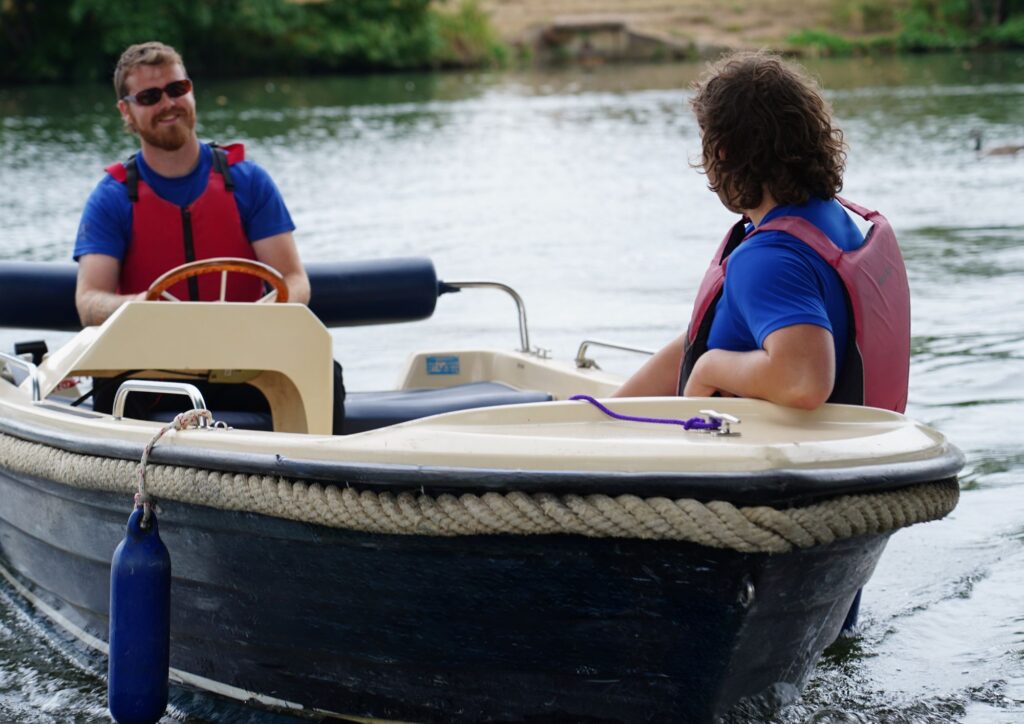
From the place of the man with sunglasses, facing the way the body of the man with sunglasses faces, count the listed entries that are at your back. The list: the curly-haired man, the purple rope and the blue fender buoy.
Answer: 0

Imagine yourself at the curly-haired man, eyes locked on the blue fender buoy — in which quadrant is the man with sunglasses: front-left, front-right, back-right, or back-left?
front-right

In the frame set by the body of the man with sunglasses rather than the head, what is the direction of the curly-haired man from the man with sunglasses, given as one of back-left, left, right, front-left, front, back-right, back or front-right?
front-left

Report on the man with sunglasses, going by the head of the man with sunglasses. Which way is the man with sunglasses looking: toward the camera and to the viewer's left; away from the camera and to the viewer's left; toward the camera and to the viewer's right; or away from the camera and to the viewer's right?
toward the camera and to the viewer's right

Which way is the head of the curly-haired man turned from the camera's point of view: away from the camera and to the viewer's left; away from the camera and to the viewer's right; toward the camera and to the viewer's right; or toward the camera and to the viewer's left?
away from the camera and to the viewer's left

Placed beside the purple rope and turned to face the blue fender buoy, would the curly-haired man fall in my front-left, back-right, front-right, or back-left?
back-right

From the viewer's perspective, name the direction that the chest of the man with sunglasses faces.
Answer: toward the camera

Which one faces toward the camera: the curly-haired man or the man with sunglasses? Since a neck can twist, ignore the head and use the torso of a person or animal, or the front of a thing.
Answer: the man with sunglasses

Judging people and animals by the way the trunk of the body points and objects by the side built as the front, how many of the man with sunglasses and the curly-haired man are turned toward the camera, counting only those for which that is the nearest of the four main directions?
1

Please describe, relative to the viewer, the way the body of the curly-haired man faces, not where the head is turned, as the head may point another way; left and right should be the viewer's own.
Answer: facing to the left of the viewer

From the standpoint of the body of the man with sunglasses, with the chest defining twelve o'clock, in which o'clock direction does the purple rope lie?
The purple rope is roughly at 11 o'clock from the man with sunglasses.

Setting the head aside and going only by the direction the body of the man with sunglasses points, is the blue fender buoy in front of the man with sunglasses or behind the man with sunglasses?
in front

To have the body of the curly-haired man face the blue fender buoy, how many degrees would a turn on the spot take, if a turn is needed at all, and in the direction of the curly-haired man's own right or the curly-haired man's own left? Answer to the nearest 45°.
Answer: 0° — they already face it
